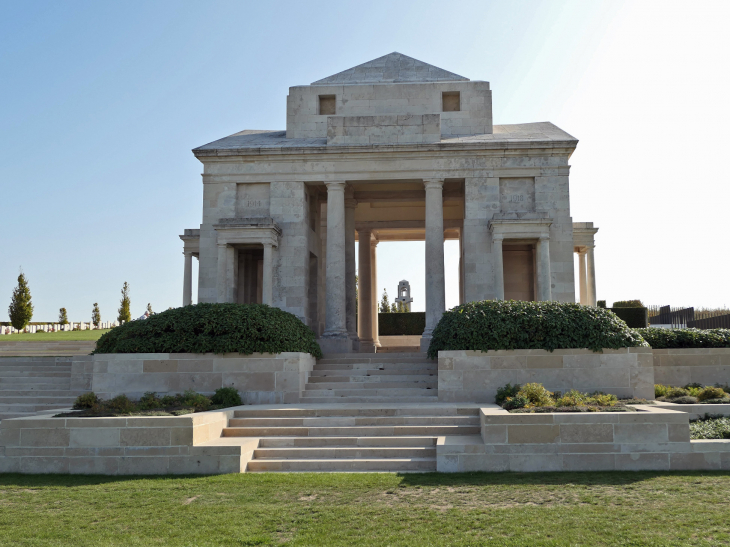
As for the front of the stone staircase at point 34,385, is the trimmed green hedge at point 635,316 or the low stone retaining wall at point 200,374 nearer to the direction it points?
the low stone retaining wall

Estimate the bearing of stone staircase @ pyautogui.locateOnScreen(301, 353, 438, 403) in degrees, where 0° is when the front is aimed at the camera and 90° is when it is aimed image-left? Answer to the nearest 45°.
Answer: approximately 0°

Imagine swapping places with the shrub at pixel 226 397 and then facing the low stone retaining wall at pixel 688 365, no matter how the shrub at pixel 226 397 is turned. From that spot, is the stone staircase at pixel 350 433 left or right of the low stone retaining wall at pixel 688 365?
right

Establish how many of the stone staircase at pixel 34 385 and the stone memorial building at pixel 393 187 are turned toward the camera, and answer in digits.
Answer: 2

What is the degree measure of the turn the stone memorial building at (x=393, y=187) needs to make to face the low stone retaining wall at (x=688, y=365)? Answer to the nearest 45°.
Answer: approximately 45° to its left

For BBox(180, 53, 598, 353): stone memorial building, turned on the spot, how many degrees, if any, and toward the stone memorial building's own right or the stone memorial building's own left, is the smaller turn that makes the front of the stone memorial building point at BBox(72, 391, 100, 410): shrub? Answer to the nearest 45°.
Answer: approximately 45° to the stone memorial building's own right

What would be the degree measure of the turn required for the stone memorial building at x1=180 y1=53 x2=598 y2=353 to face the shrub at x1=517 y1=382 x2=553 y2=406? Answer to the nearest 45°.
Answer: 0° — it already faces it

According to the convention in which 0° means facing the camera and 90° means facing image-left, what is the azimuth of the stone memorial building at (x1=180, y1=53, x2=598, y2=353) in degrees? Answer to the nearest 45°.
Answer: approximately 0°
